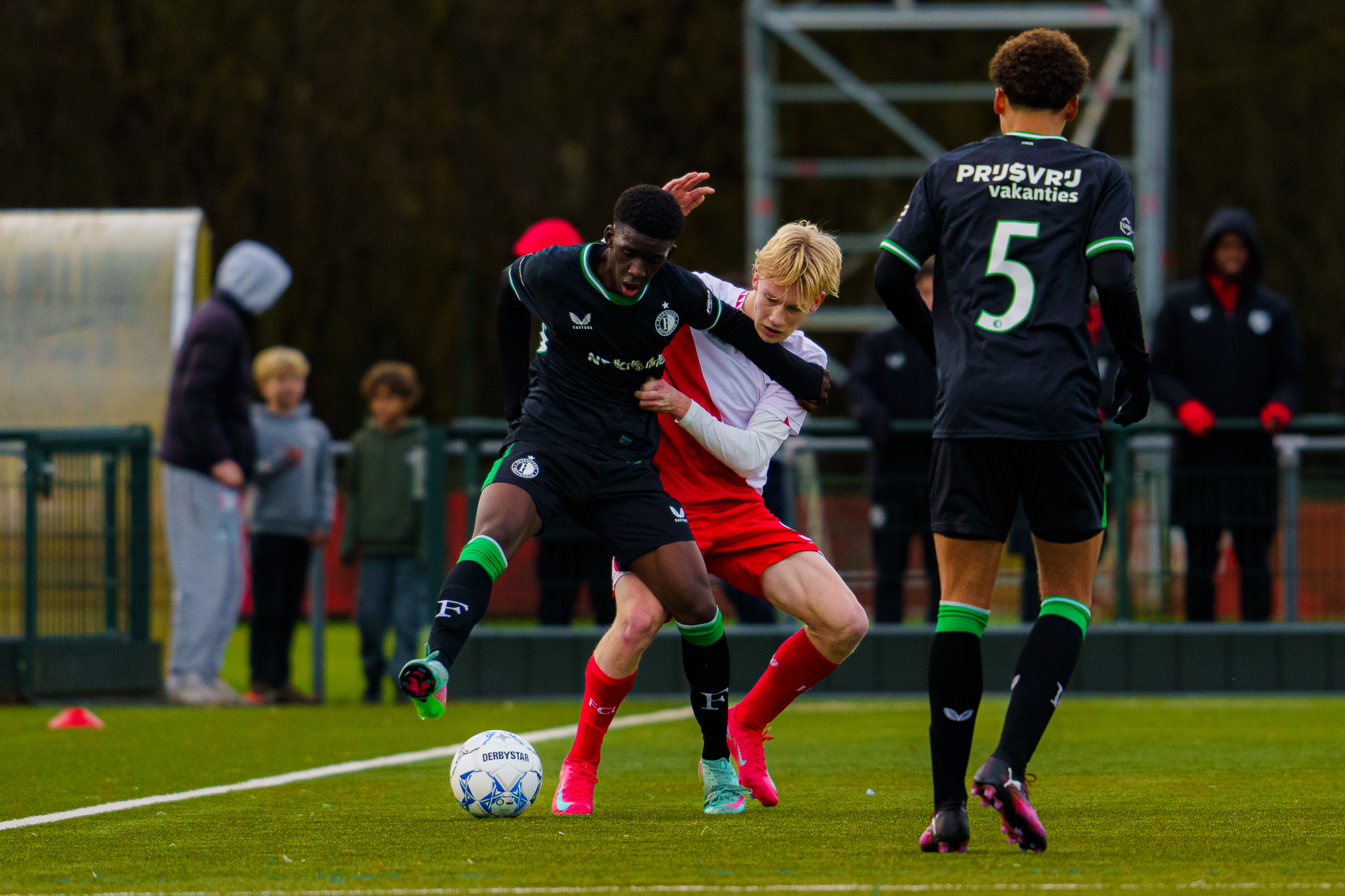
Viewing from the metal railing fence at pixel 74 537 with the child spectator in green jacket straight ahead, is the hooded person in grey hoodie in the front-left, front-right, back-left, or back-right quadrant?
front-right

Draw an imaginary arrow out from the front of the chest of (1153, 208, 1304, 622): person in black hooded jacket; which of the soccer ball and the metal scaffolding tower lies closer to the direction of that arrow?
the soccer ball

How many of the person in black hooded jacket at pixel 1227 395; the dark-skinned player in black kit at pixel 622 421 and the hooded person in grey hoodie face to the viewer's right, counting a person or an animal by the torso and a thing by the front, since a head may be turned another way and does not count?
1

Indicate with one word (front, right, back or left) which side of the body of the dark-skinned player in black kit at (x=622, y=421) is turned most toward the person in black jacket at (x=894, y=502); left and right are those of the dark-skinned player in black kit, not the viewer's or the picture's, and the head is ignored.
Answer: back

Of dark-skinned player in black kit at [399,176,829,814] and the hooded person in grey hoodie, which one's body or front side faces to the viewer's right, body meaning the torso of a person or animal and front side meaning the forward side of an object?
the hooded person in grey hoodie

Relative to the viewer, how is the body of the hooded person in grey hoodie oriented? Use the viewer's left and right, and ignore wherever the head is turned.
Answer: facing to the right of the viewer

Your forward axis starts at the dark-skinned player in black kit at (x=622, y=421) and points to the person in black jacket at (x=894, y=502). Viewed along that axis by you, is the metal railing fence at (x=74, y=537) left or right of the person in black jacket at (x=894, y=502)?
left

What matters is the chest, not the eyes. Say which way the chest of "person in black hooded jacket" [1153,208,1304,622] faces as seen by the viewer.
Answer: toward the camera

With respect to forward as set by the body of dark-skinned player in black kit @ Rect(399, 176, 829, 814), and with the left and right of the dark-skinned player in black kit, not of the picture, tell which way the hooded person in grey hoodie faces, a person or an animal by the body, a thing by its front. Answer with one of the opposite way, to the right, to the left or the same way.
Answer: to the left

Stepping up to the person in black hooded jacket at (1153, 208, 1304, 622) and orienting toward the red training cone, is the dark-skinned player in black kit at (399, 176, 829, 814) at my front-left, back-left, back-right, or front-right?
front-left

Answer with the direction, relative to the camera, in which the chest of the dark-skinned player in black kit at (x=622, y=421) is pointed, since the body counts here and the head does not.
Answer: toward the camera

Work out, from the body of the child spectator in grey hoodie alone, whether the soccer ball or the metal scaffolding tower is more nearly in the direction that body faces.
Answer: the soccer ball

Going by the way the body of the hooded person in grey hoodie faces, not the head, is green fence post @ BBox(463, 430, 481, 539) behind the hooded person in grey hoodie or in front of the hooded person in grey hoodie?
in front

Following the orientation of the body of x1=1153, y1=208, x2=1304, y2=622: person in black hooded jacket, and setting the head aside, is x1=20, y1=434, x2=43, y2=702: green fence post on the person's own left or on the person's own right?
on the person's own right
